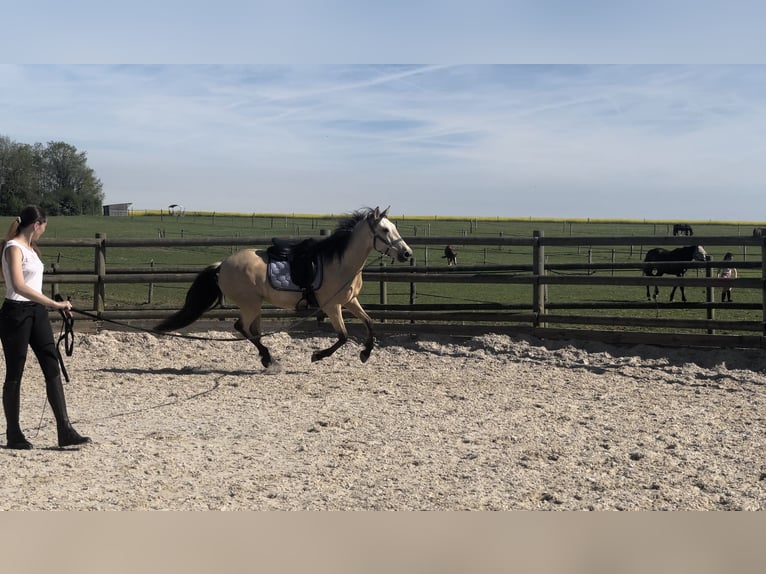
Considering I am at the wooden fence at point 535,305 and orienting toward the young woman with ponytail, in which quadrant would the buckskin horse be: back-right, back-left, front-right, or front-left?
front-right

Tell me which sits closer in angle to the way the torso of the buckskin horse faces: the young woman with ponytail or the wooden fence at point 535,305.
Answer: the wooden fence

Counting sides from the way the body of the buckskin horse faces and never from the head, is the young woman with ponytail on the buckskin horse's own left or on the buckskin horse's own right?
on the buckskin horse's own right

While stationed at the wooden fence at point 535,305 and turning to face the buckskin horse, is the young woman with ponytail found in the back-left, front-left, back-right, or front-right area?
front-left

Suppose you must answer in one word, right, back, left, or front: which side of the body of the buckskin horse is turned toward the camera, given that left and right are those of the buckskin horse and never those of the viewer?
right
